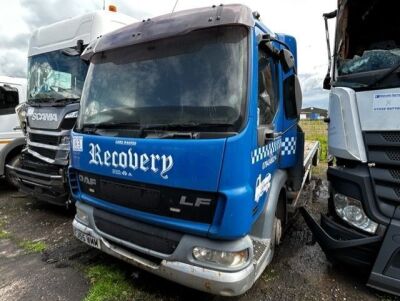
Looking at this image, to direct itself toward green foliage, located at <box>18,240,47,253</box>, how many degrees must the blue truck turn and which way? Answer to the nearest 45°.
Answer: approximately 90° to its right

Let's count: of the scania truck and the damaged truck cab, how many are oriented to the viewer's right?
0

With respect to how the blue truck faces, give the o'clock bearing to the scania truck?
The scania truck is roughly at 3 o'clock from the blue truck.

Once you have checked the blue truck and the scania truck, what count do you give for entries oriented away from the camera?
0

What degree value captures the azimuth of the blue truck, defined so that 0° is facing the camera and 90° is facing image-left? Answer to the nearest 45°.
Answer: approximately 45°

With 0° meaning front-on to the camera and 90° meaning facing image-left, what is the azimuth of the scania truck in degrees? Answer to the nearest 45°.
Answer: approximately 45°

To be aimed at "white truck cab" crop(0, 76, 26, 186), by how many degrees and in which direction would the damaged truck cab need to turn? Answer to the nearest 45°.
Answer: approximately 45° to its right

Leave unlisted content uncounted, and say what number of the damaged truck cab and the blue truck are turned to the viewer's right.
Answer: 0

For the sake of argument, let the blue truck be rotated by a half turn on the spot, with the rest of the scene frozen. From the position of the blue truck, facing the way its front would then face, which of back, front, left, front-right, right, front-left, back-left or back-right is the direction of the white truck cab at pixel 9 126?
left

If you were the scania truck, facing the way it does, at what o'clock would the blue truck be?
The blue truck is roughly at 10 o'clock from the scania truck.
